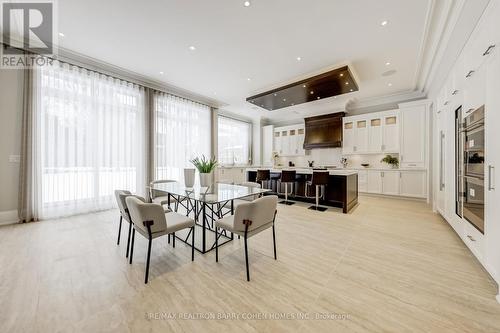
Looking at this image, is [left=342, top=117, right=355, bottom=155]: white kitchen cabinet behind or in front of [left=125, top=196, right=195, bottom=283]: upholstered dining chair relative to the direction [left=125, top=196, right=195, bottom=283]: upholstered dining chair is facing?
in front

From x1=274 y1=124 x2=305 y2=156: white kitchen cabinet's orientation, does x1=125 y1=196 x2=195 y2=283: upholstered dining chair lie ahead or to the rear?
ahead

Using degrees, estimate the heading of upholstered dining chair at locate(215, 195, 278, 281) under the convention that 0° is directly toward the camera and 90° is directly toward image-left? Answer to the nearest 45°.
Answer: approximately 135°

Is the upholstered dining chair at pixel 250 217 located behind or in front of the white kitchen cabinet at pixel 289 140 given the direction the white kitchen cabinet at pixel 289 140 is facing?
in front

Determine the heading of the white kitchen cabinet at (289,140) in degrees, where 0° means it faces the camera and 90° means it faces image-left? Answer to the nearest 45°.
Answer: approximately 45°

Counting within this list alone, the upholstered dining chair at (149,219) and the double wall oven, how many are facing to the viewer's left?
1

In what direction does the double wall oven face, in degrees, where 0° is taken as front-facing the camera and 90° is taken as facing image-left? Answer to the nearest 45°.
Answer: approximately 90°

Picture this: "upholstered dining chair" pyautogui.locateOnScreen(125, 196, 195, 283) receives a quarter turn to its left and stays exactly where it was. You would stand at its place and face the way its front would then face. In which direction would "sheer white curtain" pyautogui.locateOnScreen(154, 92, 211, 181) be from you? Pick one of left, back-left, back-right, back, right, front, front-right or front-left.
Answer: front-right

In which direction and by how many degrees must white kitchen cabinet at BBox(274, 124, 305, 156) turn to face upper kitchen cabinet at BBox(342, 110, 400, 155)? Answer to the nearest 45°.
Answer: approximately 90° to its left

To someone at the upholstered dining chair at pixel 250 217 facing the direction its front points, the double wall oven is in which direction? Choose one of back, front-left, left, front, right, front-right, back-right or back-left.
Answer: back-right

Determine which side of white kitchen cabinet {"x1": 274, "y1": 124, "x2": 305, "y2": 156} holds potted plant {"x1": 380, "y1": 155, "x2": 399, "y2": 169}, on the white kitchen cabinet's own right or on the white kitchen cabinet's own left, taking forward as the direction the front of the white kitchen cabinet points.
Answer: on the white kitchen cabinet's own left

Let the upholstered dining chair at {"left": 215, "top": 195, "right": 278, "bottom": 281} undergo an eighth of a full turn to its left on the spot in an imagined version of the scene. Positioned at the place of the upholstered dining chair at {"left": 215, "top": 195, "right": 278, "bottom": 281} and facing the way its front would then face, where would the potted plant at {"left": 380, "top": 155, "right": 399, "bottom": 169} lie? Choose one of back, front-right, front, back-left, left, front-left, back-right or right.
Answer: back-right

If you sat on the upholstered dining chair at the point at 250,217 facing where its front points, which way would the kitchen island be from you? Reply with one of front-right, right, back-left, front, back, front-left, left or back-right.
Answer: right
